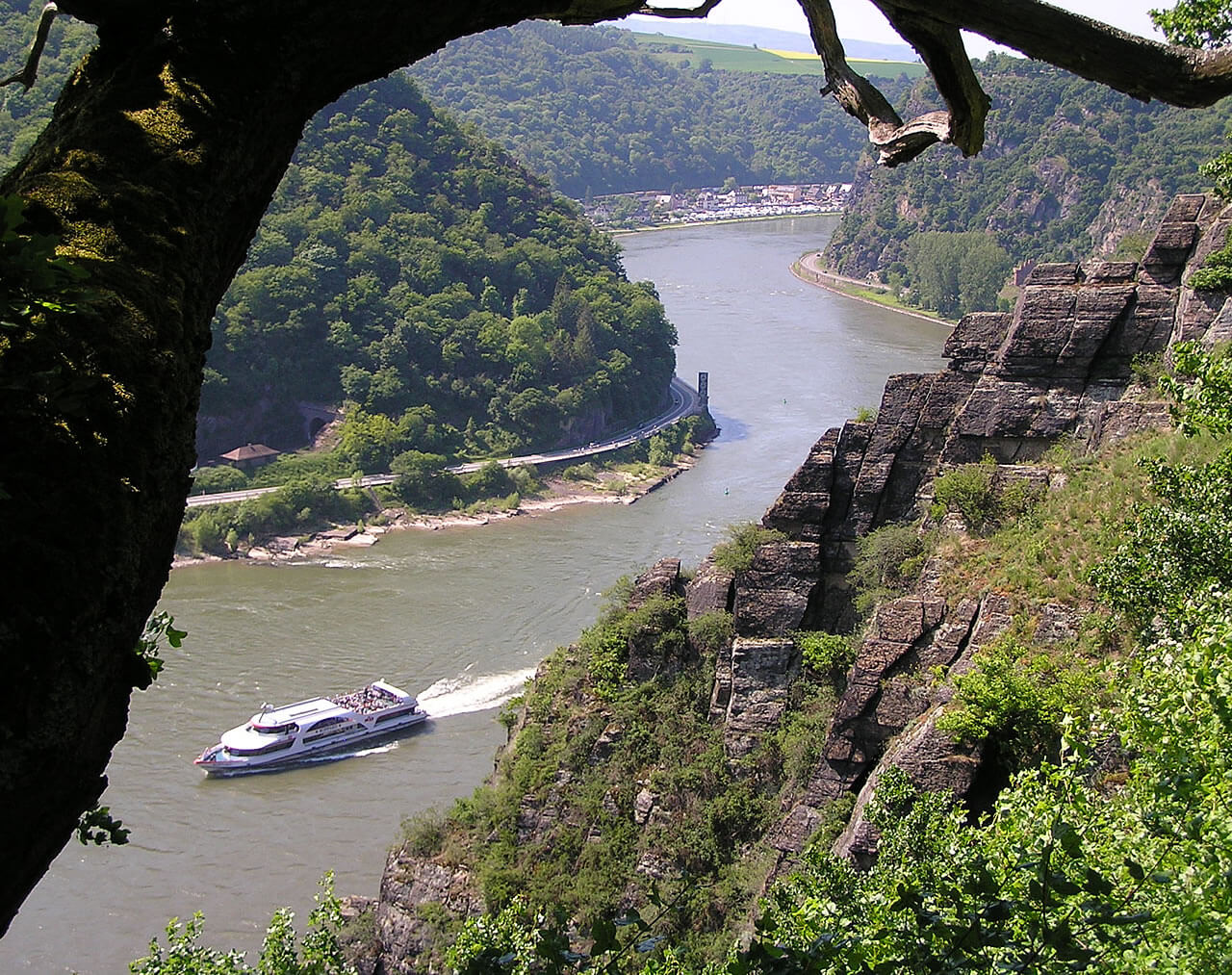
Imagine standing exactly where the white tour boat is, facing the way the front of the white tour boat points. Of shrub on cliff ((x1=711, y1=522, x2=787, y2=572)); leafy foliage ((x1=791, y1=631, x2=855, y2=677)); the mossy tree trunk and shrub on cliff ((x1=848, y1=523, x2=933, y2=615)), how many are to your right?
0

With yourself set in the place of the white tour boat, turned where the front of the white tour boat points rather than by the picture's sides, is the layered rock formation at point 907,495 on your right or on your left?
on your left

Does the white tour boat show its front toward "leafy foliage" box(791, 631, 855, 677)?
no

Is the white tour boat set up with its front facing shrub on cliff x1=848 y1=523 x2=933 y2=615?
no

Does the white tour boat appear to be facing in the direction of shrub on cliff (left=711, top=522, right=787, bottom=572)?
no

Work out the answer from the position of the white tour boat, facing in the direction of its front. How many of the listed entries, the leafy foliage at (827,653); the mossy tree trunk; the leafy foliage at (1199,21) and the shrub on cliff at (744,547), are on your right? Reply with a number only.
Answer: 0

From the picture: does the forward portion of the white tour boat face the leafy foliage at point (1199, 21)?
no

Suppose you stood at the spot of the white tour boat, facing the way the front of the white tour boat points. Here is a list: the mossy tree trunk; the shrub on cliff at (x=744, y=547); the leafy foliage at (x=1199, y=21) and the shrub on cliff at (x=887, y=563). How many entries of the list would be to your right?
0

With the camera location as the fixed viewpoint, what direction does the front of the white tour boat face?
facing the viewer and to the left of the viewer

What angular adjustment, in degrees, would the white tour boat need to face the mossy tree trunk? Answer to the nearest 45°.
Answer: approximately 45° to its left
